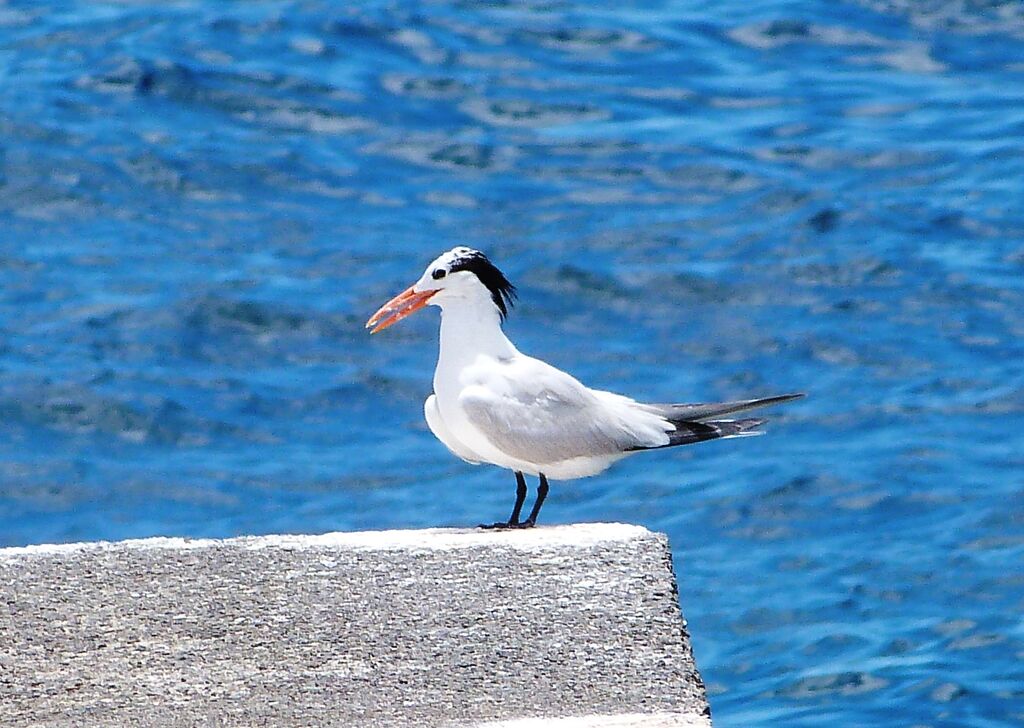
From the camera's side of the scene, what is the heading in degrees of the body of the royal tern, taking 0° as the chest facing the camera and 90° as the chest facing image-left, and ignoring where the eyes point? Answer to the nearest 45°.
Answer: approximately 90°
